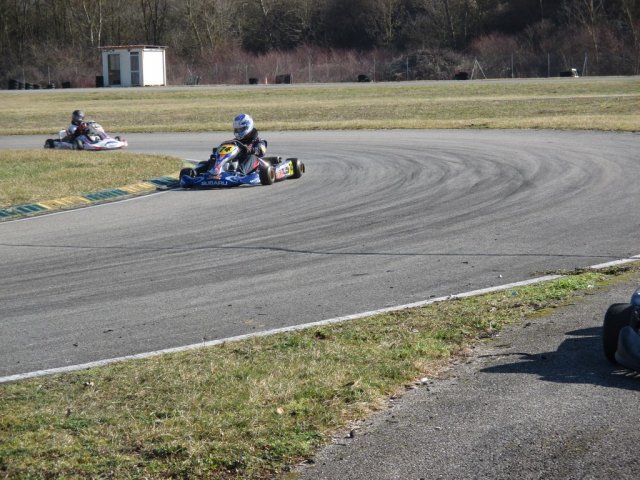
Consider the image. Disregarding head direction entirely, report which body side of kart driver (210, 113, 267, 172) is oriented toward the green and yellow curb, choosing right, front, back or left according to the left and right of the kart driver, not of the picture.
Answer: front

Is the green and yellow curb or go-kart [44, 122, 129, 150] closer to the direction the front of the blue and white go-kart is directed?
the green and yellow curb

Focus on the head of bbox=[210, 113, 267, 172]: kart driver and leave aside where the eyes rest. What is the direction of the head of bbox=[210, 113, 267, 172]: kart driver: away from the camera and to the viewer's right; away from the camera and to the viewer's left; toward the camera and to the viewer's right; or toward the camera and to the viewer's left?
toward the camera and to the viewer's left

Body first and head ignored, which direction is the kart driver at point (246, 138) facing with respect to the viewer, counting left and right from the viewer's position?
facing the viewer and to the left of the viewer

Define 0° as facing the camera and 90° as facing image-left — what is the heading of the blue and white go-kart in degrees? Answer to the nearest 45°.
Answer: approximately 45°

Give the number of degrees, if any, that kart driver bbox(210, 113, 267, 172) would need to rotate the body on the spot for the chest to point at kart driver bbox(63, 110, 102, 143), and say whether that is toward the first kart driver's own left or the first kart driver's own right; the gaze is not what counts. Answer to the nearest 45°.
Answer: approximately 90° to the first kart driver's own right
